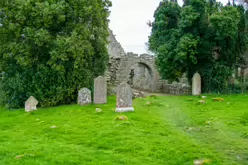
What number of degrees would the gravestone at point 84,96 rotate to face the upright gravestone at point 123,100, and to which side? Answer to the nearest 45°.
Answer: approximately 45° to its left

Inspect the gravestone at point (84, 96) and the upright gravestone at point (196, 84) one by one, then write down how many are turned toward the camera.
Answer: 2

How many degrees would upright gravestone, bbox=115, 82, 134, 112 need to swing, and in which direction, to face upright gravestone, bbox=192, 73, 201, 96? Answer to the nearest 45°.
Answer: approximately 135° to its left

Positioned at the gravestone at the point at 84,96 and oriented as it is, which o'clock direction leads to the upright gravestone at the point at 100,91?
The upright gravestone is roughly at 9 o'clock from the gravestone.

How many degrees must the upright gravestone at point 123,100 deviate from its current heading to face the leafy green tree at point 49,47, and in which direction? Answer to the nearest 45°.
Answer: approximately 135° to its right

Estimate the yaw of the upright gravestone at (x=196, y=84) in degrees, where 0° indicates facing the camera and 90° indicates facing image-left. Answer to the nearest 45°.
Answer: approximately 0°

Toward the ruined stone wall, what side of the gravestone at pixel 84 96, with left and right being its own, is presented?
back

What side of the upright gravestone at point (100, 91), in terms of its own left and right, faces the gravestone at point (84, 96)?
right

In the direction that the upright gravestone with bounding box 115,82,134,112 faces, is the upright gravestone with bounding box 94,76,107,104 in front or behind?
behind

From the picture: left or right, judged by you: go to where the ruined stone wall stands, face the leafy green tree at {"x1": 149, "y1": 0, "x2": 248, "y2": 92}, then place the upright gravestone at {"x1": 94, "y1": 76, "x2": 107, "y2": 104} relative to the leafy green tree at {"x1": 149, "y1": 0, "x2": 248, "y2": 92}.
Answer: right

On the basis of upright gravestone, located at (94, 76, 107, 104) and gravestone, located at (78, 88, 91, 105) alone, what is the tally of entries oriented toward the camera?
2

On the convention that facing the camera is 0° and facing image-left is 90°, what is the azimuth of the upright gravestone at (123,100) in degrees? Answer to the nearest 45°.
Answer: approximately 0°
